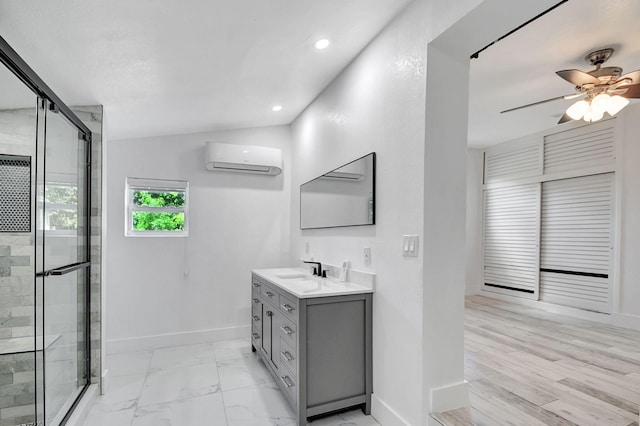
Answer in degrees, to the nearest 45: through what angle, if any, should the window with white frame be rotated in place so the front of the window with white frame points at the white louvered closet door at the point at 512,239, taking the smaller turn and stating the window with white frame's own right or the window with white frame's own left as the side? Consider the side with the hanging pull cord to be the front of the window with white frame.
approximately 90° to the window with white frame's own left

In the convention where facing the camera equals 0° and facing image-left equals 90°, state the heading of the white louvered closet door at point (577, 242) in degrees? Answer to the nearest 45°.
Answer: approximately 45°

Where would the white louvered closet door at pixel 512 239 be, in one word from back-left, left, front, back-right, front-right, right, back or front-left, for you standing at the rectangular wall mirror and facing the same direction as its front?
back

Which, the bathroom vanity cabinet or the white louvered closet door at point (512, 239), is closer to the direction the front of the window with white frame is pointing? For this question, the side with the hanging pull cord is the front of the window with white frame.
the bathroom vanity cabinet

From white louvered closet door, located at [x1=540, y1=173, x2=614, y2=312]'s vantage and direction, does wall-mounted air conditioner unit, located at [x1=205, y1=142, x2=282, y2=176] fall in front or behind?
in front

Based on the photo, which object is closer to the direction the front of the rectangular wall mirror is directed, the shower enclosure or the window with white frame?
the shower enclosure

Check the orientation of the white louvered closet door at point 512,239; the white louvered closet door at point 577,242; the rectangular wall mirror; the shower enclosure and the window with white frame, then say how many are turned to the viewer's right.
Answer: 1

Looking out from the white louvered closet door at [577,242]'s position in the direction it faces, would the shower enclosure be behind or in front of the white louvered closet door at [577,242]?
in front

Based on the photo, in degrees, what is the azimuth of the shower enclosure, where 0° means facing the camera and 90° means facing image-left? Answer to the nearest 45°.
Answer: approximately 270°

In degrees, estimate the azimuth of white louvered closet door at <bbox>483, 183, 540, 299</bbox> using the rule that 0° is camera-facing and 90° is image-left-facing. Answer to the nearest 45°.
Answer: approximately 45°

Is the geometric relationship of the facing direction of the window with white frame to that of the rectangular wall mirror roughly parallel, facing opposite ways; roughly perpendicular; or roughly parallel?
roughly perpendicular
